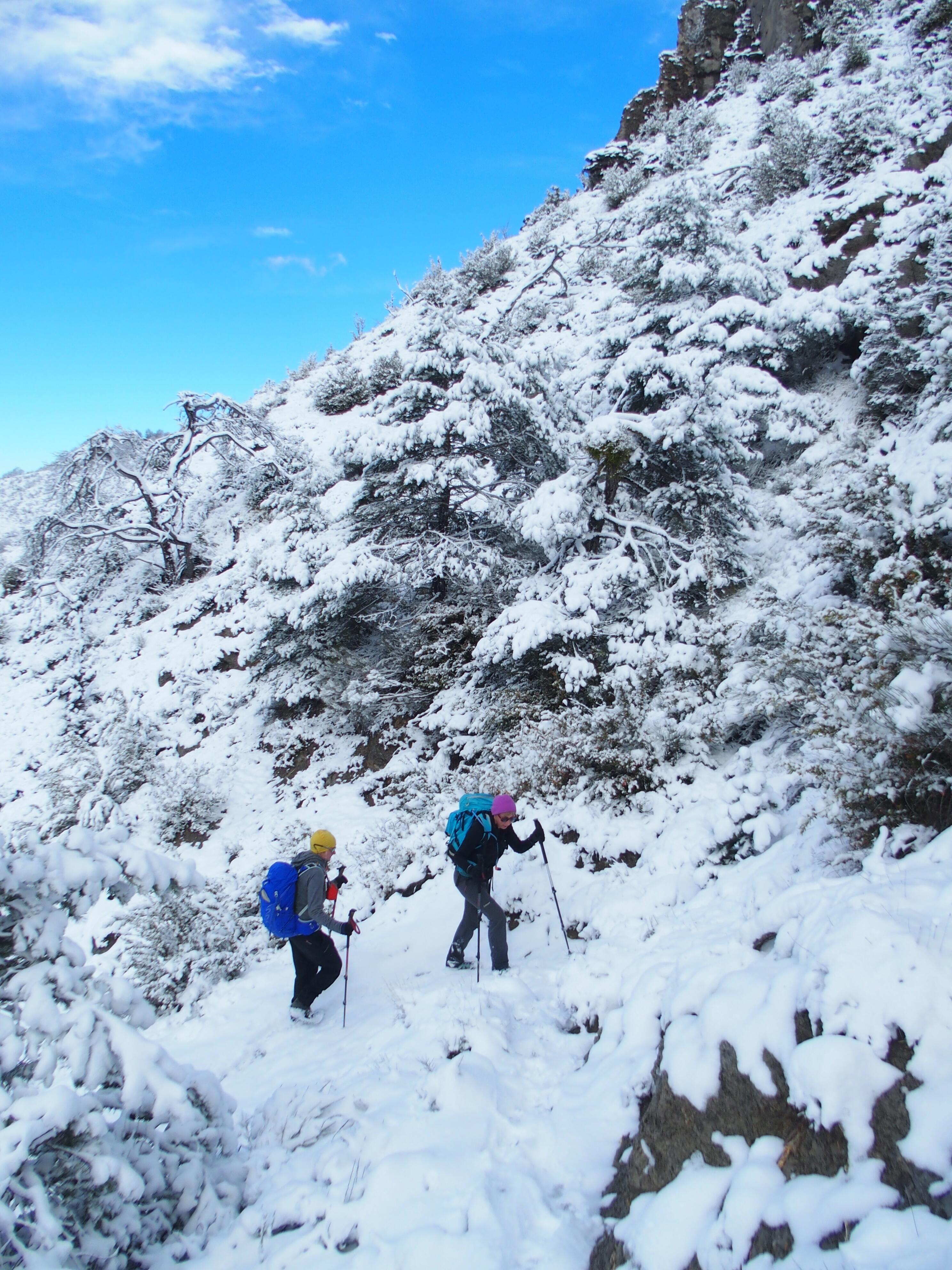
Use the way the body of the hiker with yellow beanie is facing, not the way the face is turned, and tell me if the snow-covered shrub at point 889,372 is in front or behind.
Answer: in front

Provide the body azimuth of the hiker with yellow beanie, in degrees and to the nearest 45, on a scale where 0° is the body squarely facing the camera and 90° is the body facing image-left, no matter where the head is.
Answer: approximately 270°

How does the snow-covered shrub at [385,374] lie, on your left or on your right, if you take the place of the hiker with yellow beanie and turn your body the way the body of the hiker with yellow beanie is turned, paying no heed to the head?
on your left

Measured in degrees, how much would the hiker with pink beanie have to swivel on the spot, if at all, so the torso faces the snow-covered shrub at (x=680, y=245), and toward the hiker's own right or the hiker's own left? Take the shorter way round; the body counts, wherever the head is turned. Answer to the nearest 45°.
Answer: approximately 90° to the hiker's own left

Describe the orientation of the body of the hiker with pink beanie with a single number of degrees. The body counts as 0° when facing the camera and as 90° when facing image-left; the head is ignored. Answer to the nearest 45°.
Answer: approximately 315°

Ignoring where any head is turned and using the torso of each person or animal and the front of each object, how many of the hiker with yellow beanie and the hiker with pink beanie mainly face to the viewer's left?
0
